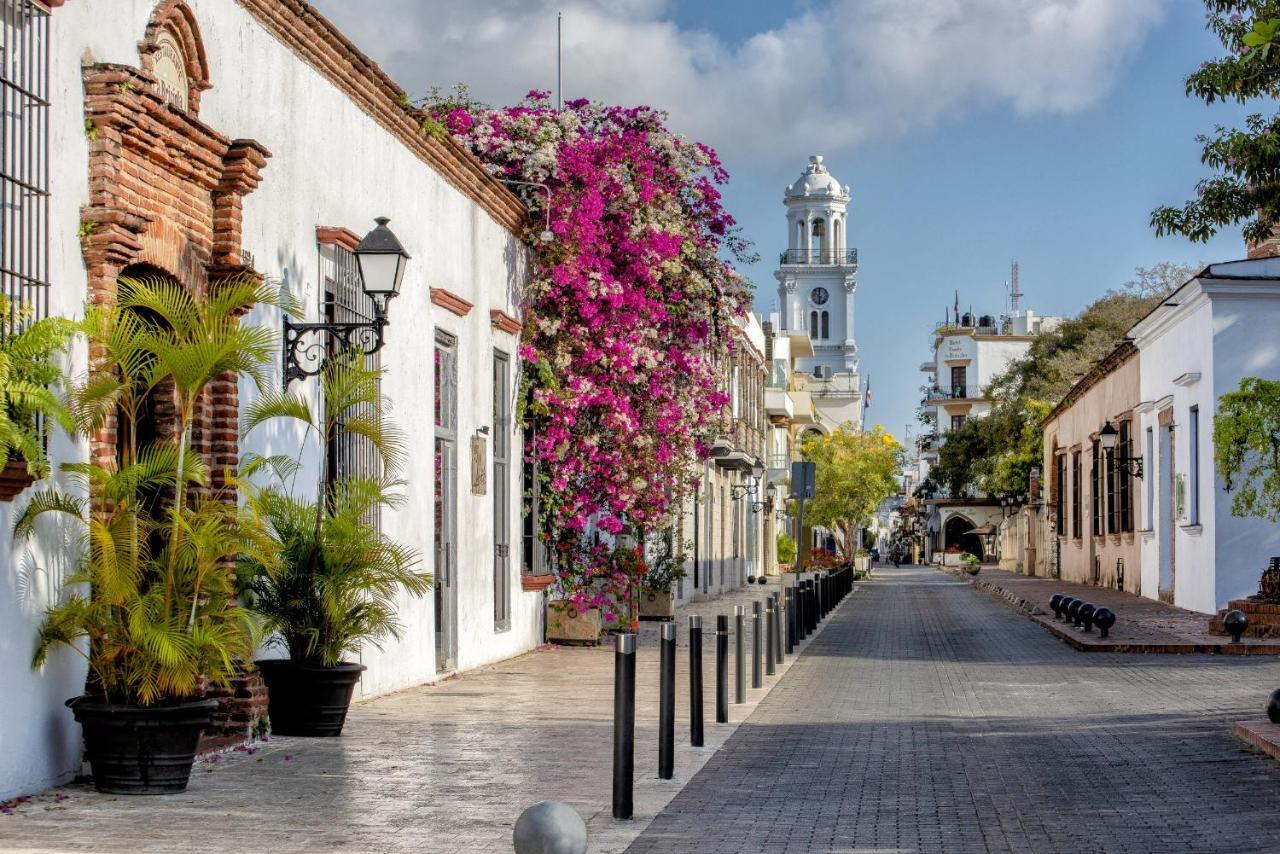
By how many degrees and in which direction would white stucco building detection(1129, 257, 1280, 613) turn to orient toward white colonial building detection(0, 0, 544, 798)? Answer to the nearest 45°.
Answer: approximately 90° to its left

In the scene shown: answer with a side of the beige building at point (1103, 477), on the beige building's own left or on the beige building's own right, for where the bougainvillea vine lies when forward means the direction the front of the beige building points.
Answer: on the beige building's own left

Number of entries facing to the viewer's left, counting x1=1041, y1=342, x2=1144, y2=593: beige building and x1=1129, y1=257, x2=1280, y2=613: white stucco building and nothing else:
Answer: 2

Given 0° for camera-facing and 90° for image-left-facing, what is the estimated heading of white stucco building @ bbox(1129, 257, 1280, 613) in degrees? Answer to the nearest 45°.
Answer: approximately 90°

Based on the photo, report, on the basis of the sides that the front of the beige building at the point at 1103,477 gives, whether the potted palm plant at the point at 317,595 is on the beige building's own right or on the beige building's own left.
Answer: on the beige building's own left

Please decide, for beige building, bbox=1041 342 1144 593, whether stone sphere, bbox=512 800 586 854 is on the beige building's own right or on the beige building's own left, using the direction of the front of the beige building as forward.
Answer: on the beige building's own left

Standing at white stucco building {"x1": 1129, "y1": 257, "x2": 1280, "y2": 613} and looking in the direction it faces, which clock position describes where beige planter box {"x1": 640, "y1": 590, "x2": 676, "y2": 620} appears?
The beige planter box is roughly at 12 o'clock from the white stucco building.

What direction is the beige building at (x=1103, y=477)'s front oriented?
to the viewer's left

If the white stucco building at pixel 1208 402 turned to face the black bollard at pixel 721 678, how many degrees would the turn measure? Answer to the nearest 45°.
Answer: approximately 90° to its left
